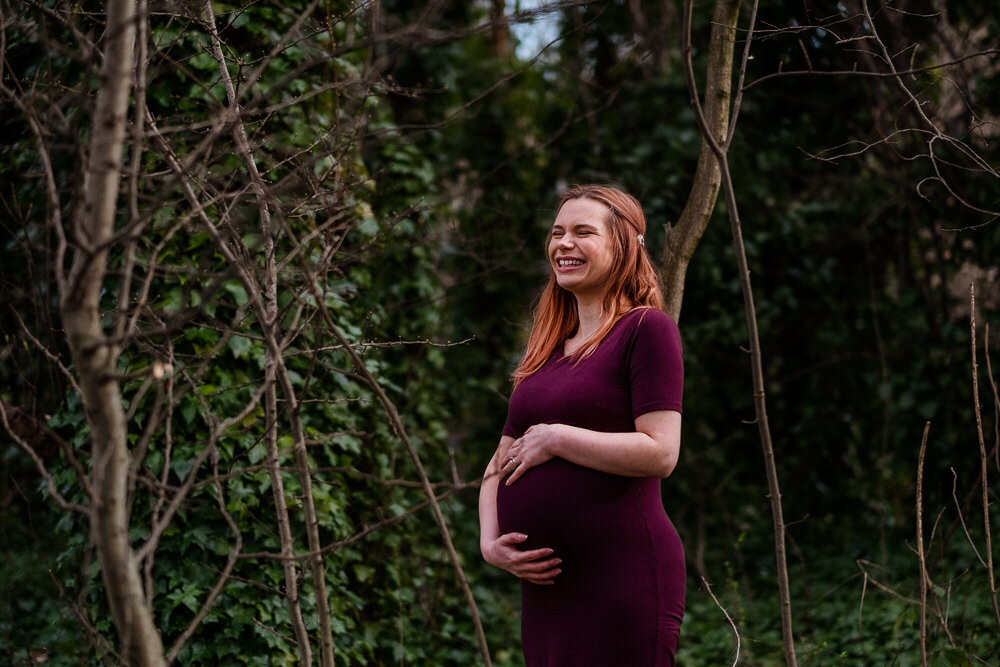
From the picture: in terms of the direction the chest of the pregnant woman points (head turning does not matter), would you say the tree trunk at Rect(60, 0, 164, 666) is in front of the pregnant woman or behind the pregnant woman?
in front

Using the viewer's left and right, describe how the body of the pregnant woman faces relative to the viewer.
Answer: facing the viewer and to the left of the viewer

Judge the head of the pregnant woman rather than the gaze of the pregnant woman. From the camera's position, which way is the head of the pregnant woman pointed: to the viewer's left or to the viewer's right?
to the viewer's left

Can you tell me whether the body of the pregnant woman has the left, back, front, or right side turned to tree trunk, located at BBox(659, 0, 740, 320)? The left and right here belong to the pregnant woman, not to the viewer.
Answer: back
